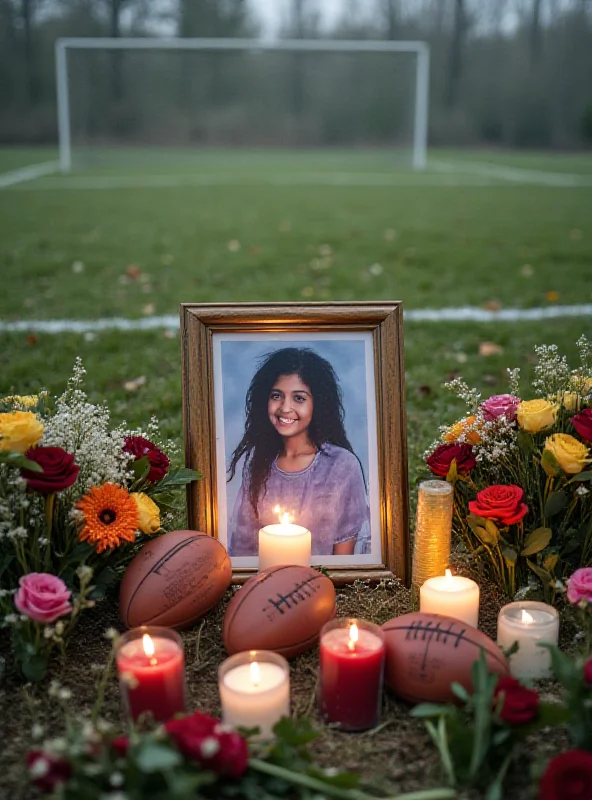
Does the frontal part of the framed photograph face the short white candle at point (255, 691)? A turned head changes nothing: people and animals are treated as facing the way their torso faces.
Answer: yes

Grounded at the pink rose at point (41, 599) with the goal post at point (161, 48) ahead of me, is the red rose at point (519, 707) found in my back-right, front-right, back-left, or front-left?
back-right

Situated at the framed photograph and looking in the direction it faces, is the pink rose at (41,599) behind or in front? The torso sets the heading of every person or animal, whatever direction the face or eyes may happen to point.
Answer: in front

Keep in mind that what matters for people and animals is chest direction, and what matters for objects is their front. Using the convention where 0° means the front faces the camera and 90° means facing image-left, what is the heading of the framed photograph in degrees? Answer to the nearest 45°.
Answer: approximately 0°

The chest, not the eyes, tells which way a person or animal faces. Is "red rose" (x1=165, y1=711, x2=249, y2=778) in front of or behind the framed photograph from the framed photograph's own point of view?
in front

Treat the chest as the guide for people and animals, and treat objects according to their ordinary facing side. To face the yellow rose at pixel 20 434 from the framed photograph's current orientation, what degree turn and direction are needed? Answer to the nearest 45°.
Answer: approximately 45° to its right

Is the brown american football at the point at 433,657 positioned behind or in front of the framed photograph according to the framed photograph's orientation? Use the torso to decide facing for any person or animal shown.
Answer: in front

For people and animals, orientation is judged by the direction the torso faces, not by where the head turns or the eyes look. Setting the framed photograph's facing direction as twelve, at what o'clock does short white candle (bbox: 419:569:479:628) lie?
The short white candle is roughly at 11 o'clock from the framed photograph.
